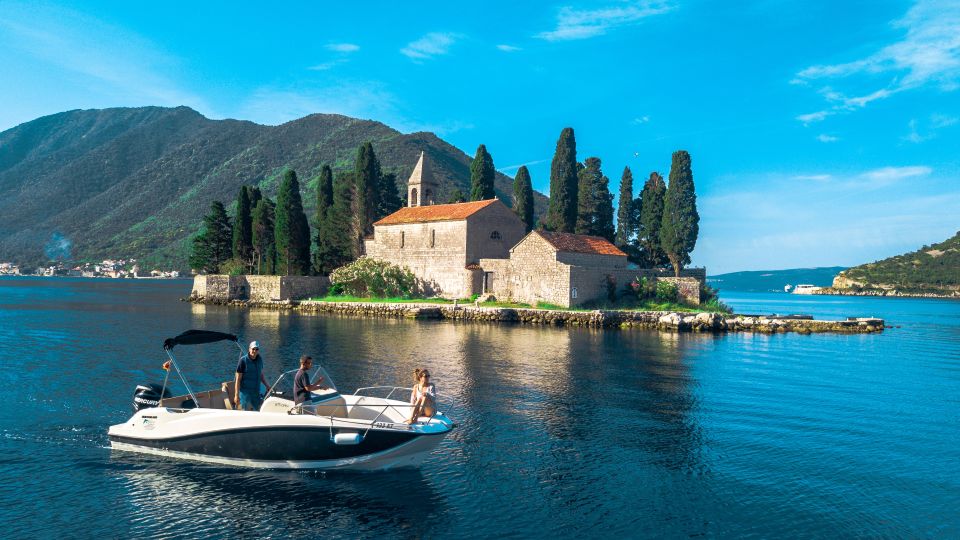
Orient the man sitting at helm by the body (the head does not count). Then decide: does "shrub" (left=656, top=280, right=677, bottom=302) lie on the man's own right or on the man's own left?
on the man's own left

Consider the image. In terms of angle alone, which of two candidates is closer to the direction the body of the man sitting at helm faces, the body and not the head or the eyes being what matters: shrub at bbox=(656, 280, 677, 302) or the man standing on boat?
the shrub

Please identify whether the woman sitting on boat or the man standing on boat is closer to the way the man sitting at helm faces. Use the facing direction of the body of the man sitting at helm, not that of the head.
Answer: the woman sitting on boat

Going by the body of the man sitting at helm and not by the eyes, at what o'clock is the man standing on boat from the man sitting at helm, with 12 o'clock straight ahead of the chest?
The man standing on boat is roughly at 7 o'clock from the man sitting at helm.

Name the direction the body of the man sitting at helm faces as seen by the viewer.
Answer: to the viewer's right

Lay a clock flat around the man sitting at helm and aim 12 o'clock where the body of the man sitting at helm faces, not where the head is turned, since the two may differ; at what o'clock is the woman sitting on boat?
The woman sitting on boat is roughly at 1 o'clock from the man sitting at helm.
